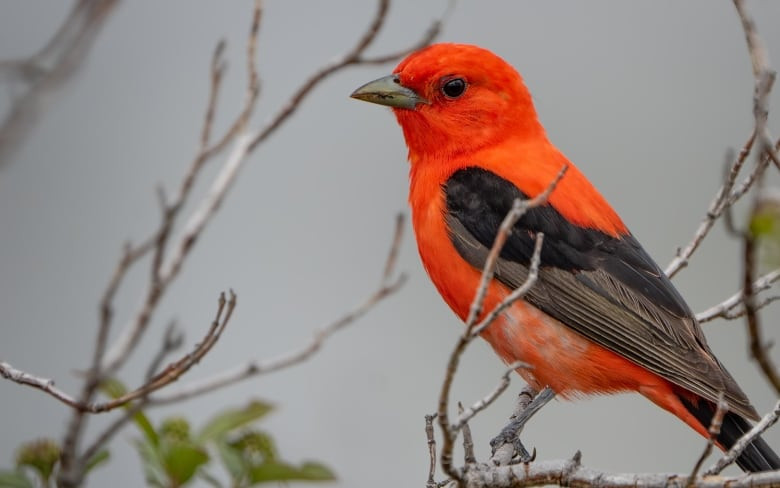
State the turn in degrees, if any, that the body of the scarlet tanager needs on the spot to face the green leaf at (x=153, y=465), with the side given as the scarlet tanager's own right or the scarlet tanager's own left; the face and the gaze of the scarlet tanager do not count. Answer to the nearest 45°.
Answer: approximately 45° to the scarlet tanager's own left

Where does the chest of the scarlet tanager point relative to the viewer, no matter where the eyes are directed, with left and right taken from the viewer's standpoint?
facing to the left of the viewer

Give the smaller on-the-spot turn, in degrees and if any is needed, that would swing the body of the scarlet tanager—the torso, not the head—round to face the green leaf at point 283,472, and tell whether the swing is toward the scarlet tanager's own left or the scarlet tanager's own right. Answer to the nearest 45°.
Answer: approximately 90° to the scarlet tanager's own left

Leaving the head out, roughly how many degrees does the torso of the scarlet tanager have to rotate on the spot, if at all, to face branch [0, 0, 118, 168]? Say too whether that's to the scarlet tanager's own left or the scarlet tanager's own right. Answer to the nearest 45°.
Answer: approximately 45° to the scarlet tanager's own right

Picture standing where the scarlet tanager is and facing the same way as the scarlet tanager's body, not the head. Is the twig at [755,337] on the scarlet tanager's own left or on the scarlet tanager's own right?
on the scarlet tanager's own left

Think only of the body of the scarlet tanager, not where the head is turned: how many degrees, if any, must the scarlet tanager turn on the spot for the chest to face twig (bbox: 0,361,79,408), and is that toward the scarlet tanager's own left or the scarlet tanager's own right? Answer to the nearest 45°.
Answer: approximately 45° to the scarlet tanager's own left

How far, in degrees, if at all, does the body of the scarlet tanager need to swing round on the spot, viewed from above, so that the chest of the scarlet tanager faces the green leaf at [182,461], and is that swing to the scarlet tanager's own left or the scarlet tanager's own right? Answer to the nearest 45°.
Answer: approximately 45° to the scarlet tanager's own left

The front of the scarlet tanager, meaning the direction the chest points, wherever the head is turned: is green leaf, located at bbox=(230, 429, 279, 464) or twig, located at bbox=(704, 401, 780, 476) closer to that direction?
the green leaf

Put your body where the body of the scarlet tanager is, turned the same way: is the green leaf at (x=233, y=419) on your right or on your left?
on your left
